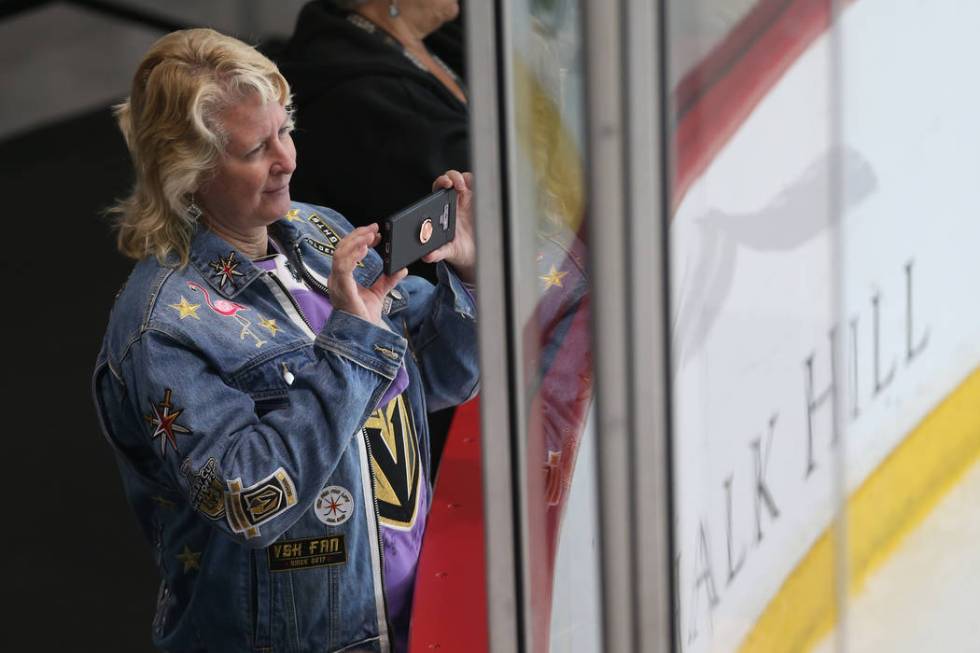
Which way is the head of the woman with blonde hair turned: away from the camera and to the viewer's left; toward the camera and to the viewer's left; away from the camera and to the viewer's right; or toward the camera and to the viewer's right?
toward the camera and to the viewer's right

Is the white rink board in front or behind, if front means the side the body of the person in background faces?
in front

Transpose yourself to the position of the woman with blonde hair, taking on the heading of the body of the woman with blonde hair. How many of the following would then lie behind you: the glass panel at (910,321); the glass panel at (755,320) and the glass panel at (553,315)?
0

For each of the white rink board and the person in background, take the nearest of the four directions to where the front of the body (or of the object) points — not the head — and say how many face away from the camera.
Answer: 0

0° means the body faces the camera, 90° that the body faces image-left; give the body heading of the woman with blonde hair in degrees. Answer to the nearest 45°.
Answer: approximately 315°

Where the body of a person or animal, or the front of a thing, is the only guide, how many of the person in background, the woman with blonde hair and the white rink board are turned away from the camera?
0

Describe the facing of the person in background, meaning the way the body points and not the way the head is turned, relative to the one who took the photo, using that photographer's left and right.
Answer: facing the viewer and to the right of the viewer

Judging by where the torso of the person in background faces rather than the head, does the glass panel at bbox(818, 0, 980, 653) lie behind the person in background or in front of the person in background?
in front

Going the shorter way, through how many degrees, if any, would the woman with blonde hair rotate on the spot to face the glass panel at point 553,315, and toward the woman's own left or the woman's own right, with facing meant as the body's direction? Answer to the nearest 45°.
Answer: approximately 45° to the woman's own right

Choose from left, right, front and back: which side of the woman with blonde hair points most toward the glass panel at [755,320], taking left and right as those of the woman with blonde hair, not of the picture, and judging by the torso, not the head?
front

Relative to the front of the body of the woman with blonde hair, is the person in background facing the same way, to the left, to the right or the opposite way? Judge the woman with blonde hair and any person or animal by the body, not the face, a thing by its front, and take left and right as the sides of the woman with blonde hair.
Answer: the same way

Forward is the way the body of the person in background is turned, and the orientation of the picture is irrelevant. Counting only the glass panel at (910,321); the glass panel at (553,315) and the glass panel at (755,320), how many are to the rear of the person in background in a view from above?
0
